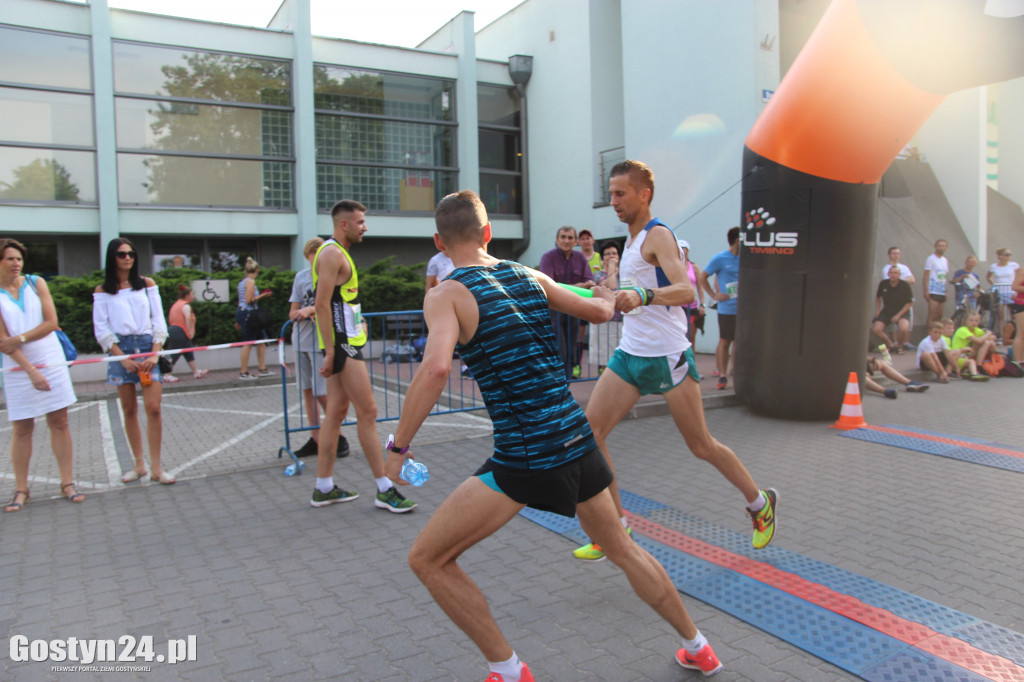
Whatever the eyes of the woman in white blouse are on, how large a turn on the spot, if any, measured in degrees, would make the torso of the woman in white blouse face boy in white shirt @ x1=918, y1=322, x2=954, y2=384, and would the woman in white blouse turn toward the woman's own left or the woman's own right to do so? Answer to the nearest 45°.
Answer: approximately 90° to the woman's own left

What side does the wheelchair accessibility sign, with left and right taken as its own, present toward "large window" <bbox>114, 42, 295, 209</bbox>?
back

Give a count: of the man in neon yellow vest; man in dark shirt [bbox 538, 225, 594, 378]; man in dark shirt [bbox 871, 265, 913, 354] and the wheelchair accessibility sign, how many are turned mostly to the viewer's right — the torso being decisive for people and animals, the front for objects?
1

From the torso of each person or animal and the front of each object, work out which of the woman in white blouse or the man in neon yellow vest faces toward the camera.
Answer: the woman in white blouse

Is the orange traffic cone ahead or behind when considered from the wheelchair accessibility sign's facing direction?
ahead

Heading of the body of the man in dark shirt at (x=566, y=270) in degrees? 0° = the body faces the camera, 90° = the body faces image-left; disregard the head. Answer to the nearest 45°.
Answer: approximately 0°

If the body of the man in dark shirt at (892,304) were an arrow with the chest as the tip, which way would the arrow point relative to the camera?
toward the camera

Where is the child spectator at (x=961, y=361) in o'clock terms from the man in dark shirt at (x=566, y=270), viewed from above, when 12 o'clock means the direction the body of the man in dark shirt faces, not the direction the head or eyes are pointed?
The child spectator is roughly at 8 o'clock from the man in dark shirt.

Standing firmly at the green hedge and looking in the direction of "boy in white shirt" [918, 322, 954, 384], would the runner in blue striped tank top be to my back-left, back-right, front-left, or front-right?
front-right

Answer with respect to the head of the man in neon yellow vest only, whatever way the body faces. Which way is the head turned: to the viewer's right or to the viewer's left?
to the viewer's right

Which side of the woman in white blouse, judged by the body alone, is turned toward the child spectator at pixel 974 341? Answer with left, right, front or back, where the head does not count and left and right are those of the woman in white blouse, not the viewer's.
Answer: left

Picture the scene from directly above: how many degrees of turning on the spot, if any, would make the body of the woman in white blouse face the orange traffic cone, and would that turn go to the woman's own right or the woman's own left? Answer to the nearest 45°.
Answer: approximately 90° to the woman's own left

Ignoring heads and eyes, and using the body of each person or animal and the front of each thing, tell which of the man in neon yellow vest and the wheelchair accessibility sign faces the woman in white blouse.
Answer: the wheelchair accessibility sign

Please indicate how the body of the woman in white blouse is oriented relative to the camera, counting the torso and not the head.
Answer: toward the camera

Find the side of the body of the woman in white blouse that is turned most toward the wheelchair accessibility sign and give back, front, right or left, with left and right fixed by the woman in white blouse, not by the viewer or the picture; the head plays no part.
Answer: back

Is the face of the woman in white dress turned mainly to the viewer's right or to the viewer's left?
to the viewer's right

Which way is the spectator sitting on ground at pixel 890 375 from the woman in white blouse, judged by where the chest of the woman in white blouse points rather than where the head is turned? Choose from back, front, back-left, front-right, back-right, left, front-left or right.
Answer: left

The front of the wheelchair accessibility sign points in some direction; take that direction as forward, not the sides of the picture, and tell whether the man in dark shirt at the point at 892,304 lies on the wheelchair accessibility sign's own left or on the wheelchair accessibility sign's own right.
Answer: on the wheelchair accessibility sign's own left
